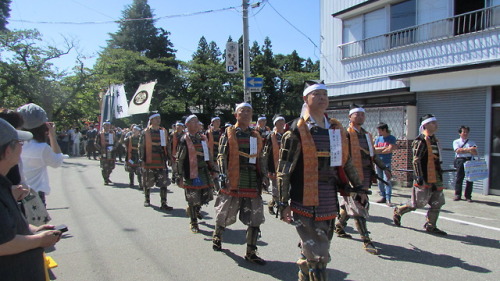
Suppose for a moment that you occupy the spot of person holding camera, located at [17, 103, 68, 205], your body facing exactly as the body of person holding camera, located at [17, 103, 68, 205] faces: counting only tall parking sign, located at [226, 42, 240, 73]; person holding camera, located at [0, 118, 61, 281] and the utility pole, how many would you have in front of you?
2

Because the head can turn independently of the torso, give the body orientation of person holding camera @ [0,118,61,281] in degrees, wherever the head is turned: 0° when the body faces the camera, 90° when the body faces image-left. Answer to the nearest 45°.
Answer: approximately 270°

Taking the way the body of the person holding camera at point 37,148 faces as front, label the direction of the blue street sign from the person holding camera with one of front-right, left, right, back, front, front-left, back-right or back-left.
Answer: front

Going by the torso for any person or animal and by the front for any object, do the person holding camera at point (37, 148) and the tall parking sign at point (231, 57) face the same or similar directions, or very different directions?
very different directions

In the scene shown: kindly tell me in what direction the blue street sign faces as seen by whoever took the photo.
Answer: facing the viewer

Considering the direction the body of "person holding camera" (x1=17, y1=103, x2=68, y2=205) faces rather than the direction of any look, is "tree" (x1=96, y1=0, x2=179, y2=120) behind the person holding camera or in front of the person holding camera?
in front

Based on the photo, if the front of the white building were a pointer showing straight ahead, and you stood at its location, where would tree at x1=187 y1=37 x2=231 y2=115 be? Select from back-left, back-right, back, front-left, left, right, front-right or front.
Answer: right

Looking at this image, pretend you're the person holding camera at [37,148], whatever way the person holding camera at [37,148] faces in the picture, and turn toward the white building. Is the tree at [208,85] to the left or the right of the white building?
left

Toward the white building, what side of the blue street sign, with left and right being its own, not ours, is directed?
left

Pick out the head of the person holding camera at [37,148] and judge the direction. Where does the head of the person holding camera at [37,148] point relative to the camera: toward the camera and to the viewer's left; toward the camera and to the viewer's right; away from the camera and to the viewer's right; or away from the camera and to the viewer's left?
away from the camera and to the viewer's right

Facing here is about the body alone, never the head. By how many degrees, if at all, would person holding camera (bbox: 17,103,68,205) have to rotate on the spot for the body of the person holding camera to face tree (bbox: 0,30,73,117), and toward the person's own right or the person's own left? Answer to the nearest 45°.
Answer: approximately 45° to the person's own left

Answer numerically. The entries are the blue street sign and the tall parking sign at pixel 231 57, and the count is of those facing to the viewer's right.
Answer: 0

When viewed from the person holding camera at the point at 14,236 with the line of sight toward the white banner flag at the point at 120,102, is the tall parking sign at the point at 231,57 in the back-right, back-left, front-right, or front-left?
front-right

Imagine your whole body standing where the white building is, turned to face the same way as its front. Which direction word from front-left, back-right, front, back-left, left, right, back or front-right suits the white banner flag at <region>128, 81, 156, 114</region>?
front-right

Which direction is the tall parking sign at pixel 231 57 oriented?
toward the camera

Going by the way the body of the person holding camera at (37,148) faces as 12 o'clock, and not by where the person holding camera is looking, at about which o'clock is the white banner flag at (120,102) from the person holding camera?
The white banner flag is roughly at 11 o'clock from the person holding camera.

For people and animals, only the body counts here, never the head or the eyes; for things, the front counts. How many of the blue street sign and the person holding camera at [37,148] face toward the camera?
1

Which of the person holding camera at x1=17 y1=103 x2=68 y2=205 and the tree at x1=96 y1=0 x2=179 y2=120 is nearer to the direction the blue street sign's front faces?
the person holding camera
